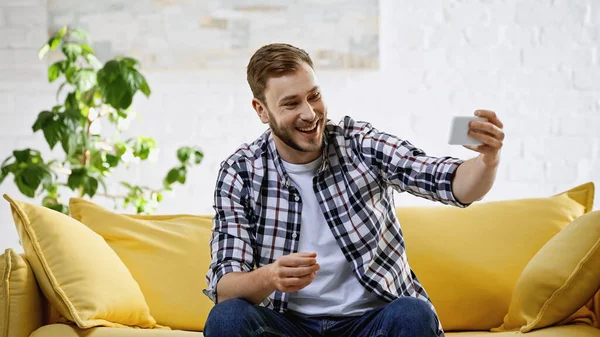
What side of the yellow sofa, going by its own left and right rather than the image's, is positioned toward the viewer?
front

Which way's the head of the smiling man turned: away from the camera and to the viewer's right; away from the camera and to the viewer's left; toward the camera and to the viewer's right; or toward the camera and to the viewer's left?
toward the camera and to the viewer's right
